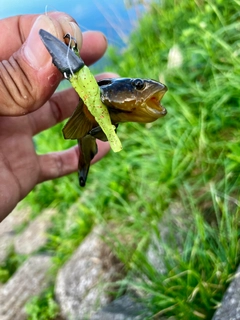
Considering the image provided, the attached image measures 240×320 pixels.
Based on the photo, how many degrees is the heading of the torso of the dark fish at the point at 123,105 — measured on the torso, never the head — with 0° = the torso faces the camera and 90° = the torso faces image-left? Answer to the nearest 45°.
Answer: approximately 270°
